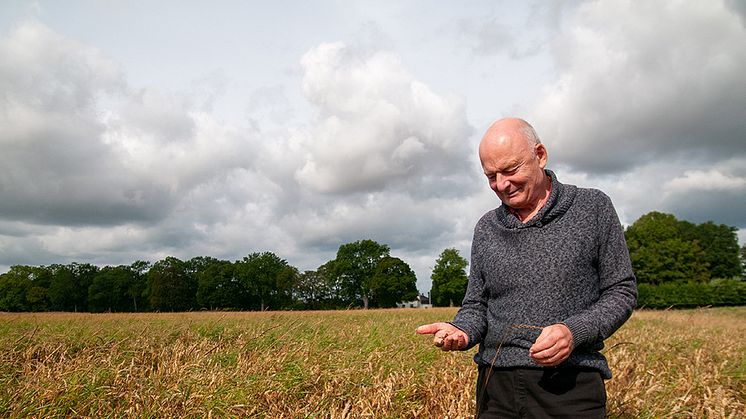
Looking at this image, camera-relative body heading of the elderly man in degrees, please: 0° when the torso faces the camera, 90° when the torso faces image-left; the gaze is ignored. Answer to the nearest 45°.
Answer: approximately 45°

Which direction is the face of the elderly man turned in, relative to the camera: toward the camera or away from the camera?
toward the camera
